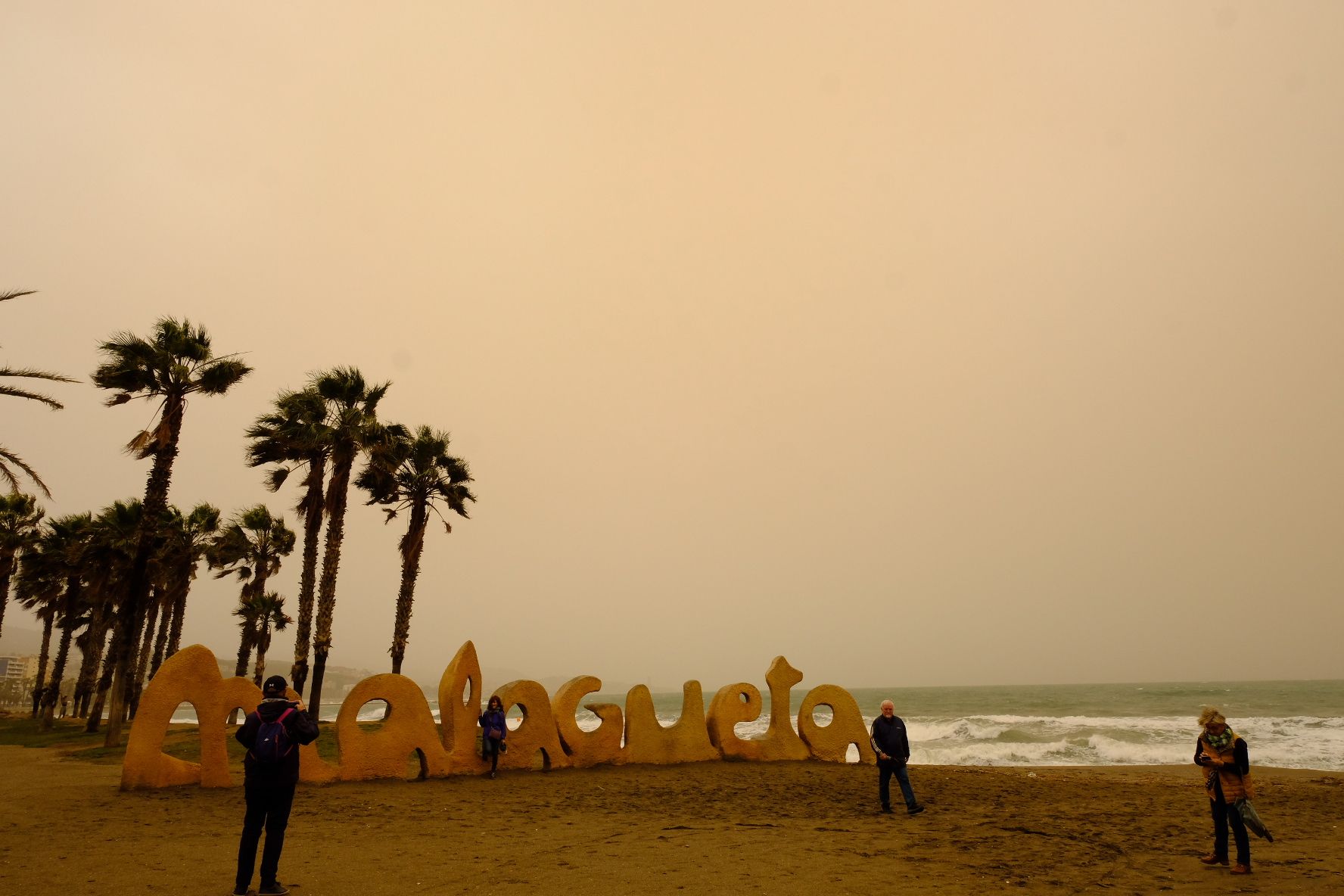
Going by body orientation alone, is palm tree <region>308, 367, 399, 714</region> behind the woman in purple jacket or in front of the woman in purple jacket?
behind

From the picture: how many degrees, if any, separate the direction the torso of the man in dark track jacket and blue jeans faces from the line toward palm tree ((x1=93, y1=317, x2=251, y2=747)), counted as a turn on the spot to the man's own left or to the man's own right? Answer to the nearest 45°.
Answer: approximately 90° to the man's own right

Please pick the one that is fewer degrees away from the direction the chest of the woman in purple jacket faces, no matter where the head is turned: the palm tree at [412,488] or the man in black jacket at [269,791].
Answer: the man in black jacket

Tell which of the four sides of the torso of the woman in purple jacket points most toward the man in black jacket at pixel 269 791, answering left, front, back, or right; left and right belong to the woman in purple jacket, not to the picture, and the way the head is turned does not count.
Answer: front

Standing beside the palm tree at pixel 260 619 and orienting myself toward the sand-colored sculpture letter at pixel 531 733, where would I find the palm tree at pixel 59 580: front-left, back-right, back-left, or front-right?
back-right

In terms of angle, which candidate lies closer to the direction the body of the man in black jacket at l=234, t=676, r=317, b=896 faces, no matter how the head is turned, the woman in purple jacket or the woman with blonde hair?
the woman in purple jacket

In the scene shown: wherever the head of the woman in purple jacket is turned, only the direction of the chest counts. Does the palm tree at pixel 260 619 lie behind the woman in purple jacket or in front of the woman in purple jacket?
behind

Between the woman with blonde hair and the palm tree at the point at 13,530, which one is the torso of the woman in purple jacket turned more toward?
the woman with blonde hair

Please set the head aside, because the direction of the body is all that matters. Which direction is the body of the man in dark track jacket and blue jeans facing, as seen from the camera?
toward the camera

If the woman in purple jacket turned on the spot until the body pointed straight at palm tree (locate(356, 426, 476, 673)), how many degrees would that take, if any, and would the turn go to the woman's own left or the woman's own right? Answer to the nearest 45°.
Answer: approximately 180°

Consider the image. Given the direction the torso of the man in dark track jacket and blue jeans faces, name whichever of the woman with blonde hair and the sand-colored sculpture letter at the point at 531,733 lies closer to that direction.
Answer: the woman with blonde hair

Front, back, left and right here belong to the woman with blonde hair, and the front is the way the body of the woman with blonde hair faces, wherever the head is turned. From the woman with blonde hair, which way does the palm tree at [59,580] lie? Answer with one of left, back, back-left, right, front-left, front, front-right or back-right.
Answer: front-right

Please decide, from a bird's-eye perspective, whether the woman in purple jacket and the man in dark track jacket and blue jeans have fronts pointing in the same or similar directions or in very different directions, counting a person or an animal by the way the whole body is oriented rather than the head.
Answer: same or similar directions

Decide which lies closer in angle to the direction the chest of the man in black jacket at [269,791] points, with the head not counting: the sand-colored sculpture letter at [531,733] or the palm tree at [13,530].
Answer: the sand-colored sculpture letter

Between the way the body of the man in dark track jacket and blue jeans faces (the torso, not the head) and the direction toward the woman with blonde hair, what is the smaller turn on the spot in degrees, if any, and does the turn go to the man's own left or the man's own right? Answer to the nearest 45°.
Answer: approximately 45° to the man's own left

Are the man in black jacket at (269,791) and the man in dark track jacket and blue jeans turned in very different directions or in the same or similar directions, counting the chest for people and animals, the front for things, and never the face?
very different directions

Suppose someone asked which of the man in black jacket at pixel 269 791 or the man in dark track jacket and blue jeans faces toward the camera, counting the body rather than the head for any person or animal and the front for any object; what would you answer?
the man in dark track jacket and blue jeans
